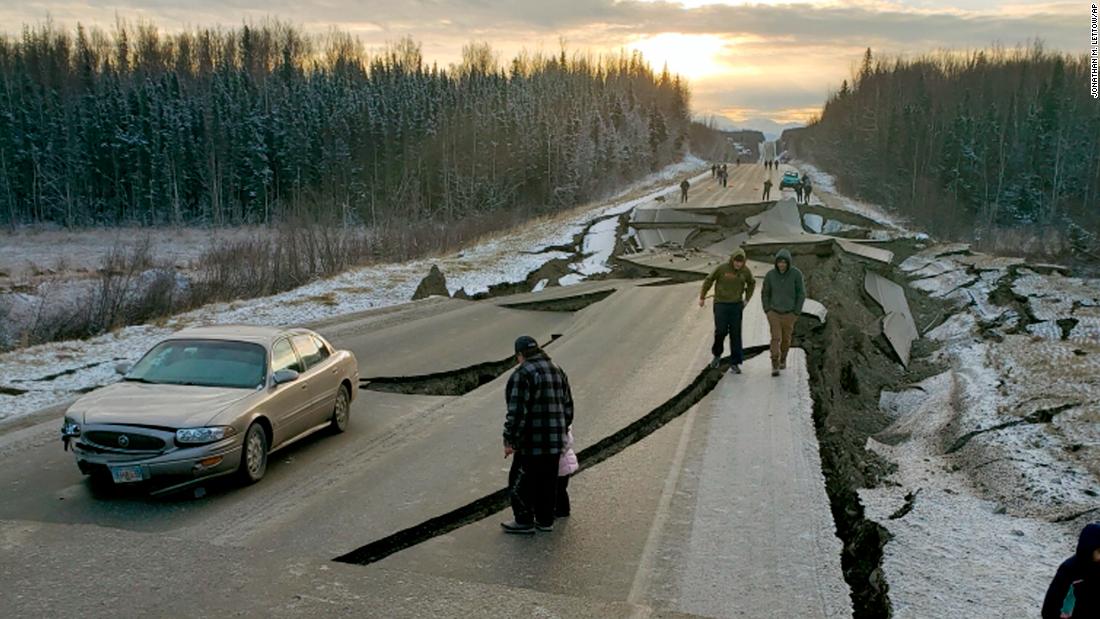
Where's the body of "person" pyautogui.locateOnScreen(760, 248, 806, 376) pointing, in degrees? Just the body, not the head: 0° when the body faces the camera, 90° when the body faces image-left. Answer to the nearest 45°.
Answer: approximately 0°

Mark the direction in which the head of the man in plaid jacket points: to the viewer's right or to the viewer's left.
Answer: to the viewer's left

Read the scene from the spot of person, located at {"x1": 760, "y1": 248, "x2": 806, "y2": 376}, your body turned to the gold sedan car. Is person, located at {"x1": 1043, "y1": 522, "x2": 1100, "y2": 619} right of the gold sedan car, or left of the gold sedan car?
left

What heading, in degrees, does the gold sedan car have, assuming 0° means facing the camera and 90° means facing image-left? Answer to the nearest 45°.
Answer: approximately 45°

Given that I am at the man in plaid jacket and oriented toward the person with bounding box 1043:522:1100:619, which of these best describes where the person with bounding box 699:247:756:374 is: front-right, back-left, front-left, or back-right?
back-left

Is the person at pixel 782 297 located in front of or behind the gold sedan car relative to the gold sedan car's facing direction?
behind

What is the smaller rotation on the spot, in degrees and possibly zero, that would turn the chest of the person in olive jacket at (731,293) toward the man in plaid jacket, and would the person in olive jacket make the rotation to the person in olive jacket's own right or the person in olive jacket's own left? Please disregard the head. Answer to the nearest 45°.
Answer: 0° — they already face them

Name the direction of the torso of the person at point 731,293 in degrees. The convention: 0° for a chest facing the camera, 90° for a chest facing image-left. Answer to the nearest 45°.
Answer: approximately 0°

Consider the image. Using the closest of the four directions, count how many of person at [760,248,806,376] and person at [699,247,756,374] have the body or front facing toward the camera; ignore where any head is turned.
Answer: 2

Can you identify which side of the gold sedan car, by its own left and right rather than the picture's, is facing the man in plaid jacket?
left
